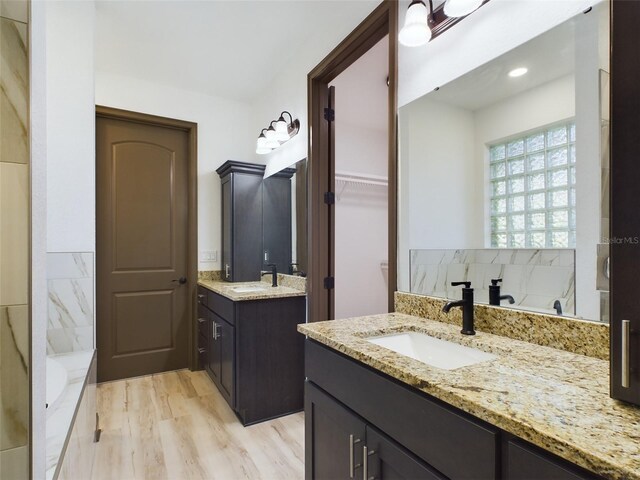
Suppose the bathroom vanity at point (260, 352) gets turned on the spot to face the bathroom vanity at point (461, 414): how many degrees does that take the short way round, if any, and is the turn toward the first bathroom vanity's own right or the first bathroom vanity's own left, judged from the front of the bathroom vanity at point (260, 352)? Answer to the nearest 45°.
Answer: approximately 90° to the first bathroom vanity's own left

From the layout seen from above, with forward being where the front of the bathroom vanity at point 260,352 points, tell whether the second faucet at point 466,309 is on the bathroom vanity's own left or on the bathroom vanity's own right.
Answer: on the bathroom vanity's own left

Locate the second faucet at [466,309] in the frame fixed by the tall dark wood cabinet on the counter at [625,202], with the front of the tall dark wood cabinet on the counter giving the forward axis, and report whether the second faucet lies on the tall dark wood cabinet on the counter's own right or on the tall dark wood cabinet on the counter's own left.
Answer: on the tall dark wood cabinet on the counter's own right

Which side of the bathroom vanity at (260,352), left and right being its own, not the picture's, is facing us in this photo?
left

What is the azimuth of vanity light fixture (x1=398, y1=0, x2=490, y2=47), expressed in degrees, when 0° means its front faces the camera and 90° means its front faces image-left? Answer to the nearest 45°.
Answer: approximately 45°

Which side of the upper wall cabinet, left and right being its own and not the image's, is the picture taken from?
left

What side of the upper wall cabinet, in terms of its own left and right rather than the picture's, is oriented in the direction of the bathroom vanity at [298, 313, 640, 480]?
left
